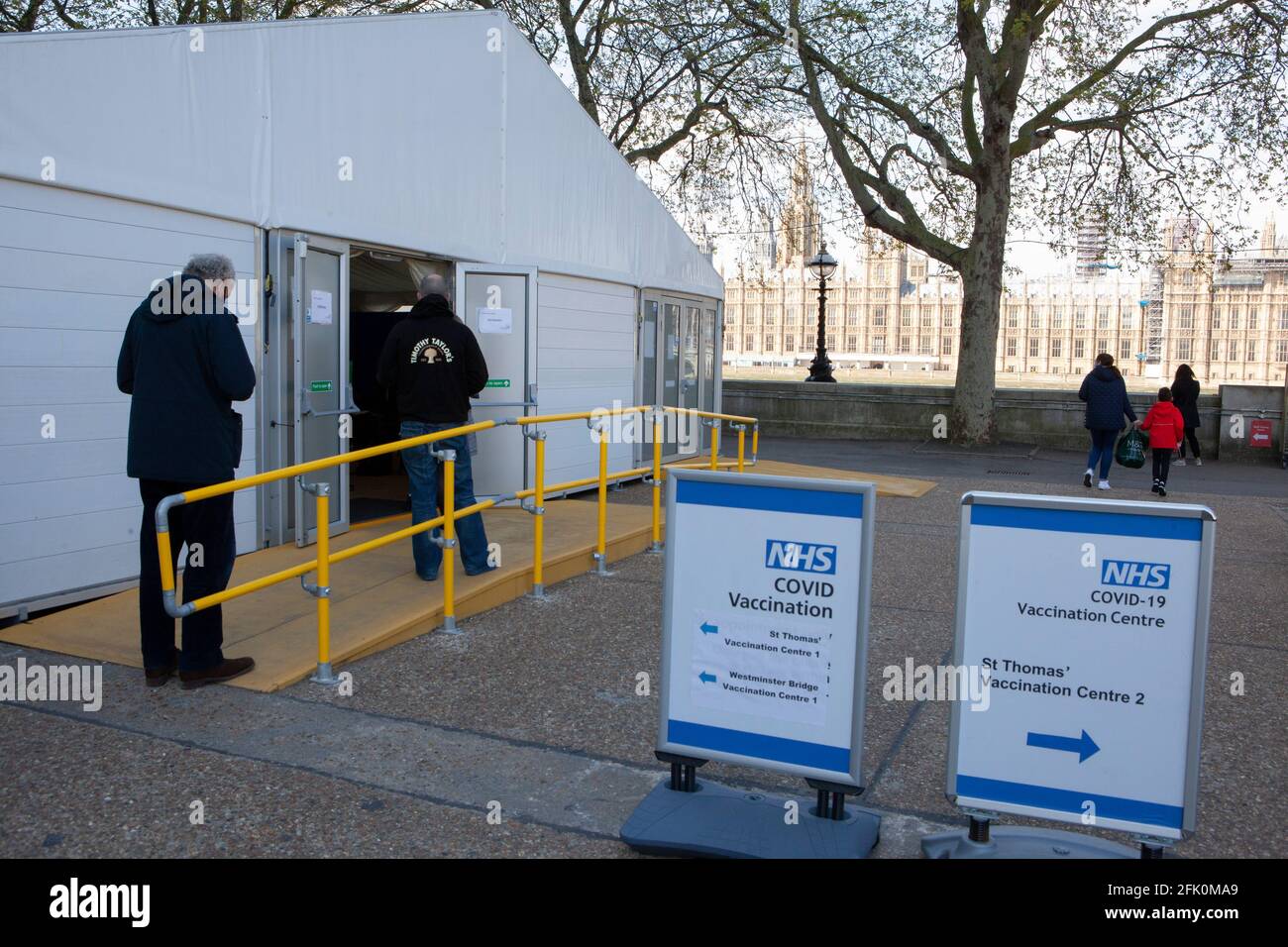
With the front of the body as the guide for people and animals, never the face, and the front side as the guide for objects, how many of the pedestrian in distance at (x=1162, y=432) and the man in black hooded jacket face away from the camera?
2

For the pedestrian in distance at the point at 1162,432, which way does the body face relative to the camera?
away from the camera

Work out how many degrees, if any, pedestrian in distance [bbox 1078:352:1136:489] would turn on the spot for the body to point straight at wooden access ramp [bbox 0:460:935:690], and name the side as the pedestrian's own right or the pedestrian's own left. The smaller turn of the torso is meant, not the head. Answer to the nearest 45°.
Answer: approximately 180°

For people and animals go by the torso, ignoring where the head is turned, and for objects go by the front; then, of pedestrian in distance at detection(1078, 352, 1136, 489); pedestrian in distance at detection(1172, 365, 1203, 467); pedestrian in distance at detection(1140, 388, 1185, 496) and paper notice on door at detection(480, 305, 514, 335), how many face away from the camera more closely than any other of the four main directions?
3

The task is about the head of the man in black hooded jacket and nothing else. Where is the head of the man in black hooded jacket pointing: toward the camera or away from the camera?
away from the camera

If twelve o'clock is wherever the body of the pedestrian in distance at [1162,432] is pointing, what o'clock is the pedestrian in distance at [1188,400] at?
the pedestrian in distance at [1188,400] is roughly at 12 o'clock from the pedestrian in distance at [1162,432].

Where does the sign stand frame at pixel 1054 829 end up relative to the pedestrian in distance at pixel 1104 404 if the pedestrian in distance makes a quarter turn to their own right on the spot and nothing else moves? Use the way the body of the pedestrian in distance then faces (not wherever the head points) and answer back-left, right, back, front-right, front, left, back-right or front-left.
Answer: right

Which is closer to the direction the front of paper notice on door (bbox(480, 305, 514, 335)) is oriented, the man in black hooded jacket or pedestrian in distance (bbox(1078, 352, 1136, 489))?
the man in black hooded jacket

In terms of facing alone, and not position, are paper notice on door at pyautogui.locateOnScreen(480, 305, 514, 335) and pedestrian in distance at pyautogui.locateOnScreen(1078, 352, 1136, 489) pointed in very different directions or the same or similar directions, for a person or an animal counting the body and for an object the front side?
very different directions

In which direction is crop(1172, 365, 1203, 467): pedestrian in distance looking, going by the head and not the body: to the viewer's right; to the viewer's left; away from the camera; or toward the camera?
away from the camera

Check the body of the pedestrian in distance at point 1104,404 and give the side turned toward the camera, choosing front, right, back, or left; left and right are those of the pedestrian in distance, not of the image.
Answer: back

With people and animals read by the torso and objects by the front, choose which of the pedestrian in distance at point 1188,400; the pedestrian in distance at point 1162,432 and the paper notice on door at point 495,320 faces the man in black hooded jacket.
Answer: the paper notice on door

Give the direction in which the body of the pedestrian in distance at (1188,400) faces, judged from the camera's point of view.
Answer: away from the camera

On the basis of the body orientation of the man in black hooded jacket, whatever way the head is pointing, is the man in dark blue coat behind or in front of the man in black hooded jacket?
behind

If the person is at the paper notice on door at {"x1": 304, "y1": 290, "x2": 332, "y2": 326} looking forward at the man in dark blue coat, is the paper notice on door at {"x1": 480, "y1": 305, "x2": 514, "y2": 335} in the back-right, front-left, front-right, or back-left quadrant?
back-left
